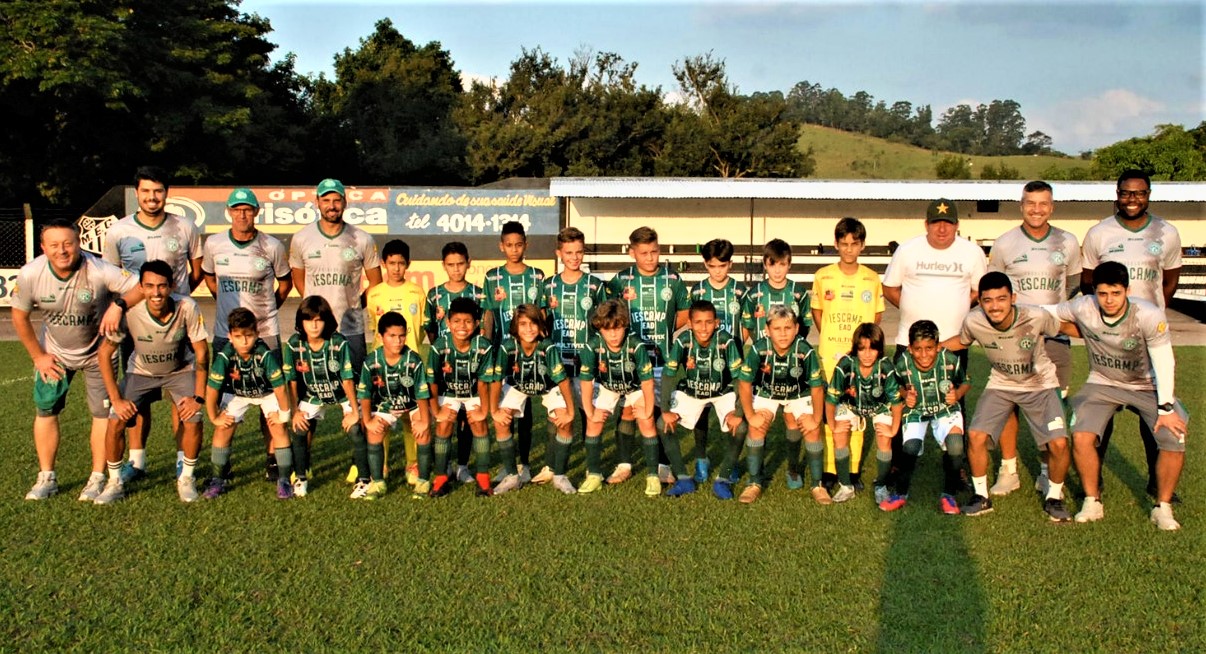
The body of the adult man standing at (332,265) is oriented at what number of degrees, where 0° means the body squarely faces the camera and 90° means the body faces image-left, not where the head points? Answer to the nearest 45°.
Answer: approximately 0°

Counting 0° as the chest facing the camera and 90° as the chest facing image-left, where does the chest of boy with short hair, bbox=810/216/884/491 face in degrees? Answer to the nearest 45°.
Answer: approximately 0°

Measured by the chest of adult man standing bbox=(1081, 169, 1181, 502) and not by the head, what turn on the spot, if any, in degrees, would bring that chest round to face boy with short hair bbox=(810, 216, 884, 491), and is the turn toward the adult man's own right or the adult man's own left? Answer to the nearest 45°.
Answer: approximately 90° to the adult man's own right

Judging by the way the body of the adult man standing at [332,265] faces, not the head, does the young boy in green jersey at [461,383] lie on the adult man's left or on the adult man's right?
on the adult man's left

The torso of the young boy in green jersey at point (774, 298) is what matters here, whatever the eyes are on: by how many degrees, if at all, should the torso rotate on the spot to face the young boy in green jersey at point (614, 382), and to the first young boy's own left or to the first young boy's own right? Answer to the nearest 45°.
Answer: approximately 90° to the first young boy's own right

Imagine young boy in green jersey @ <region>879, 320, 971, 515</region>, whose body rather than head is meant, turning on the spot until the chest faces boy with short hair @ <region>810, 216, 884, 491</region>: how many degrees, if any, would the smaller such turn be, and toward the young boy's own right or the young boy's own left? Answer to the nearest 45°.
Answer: approximately 135° to the young boy's own right

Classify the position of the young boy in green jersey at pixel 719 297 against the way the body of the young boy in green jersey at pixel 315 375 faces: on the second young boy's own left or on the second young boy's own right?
on the second young boy's own left

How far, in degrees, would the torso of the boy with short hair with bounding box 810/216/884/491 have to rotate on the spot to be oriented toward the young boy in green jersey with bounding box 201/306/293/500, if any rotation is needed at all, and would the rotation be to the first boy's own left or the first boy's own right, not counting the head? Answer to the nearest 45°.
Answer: approximately 90° to the first boy's own right

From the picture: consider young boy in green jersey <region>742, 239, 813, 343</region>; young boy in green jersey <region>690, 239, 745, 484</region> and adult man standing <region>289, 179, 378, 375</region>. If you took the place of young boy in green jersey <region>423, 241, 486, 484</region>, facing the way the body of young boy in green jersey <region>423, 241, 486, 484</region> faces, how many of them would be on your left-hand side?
2

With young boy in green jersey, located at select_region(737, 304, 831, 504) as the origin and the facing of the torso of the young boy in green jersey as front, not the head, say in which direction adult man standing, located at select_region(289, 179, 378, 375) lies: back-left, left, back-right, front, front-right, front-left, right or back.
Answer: right

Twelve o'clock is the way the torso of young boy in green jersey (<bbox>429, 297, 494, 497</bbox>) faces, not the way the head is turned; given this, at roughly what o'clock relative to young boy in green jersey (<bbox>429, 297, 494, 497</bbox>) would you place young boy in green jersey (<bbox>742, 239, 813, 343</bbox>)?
young boy in green jersey (<bbox>742, 239, 813, 343</bbox>) is roughly at 9 o'clock from young boy in green jersey (<bbox>429, 297, 494, 497</bbox>).

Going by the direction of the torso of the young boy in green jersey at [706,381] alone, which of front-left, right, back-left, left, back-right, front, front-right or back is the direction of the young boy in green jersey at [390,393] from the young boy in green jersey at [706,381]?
right
